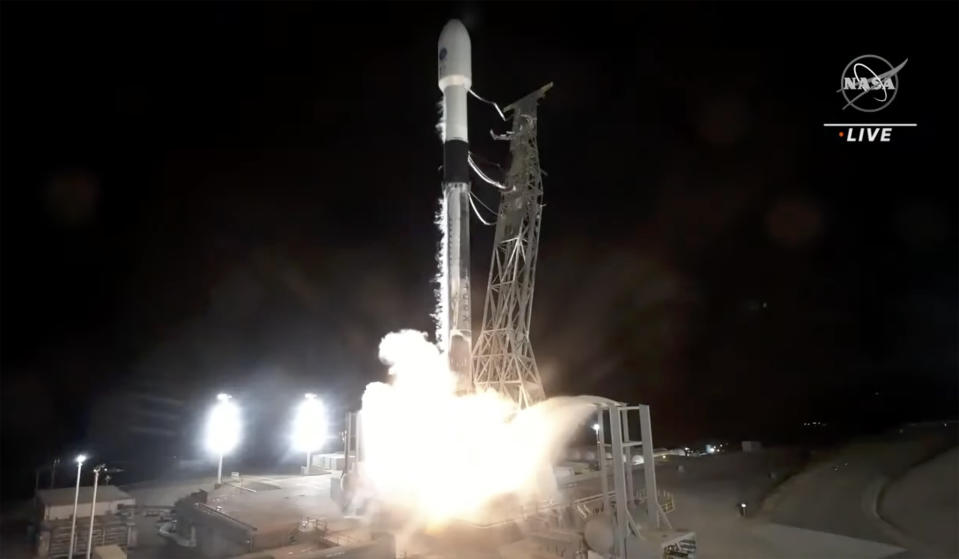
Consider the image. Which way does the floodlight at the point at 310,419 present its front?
toward the camera

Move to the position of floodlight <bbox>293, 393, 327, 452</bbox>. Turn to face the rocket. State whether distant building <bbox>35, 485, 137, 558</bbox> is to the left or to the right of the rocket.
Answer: right

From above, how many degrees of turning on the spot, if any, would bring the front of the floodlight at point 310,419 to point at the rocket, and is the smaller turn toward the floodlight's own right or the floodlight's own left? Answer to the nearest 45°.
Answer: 0° — it already faces it

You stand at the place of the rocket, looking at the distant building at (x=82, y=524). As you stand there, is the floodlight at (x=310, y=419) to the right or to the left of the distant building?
right
